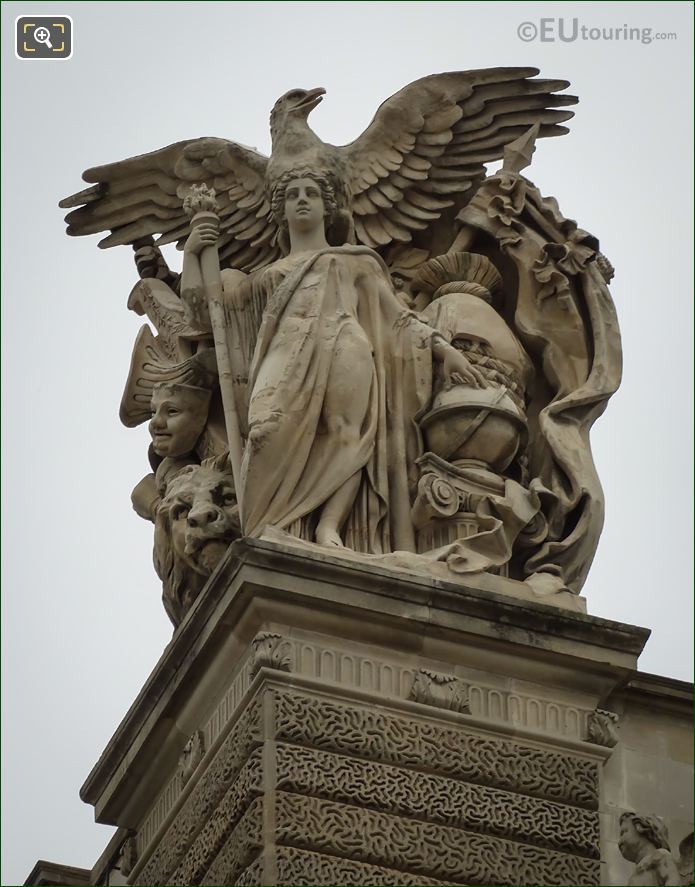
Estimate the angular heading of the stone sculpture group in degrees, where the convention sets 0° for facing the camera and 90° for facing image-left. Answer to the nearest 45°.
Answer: approximately 0°

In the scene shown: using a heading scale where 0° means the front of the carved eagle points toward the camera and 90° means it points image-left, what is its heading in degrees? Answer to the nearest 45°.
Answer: approximately 0°
